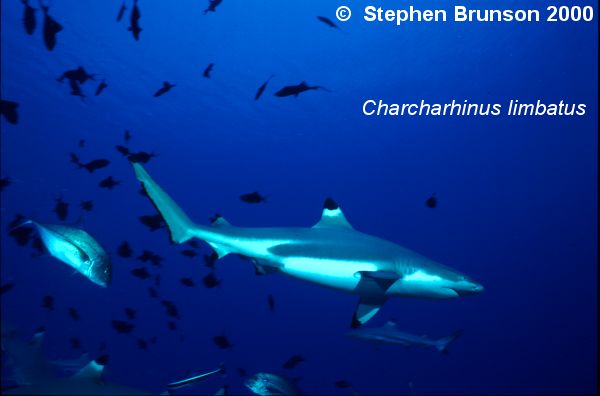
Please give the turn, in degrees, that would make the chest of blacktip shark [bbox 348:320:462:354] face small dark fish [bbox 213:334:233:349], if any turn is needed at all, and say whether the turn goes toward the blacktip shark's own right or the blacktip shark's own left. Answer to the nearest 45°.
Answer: approximately 45° to the blacktip shark's own left

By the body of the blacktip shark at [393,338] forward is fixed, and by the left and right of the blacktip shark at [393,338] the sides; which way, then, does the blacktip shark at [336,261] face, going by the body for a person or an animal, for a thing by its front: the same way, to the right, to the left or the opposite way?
the opposite way

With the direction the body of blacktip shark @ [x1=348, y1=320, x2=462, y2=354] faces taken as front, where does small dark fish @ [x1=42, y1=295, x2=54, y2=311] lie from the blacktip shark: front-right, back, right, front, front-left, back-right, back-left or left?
front

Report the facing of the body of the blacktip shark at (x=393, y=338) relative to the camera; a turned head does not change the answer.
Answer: to the viewer's left

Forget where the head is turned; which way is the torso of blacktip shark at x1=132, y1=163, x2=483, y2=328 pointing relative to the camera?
to the viewer's right

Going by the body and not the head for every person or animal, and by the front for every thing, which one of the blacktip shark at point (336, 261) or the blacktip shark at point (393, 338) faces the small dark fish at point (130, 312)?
the blacktip shark at point (393, 338)

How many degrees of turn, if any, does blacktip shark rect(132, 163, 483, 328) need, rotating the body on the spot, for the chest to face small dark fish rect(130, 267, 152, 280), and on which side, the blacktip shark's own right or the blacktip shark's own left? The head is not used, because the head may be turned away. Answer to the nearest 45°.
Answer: approximately 135° to the blacktip shark's own left
